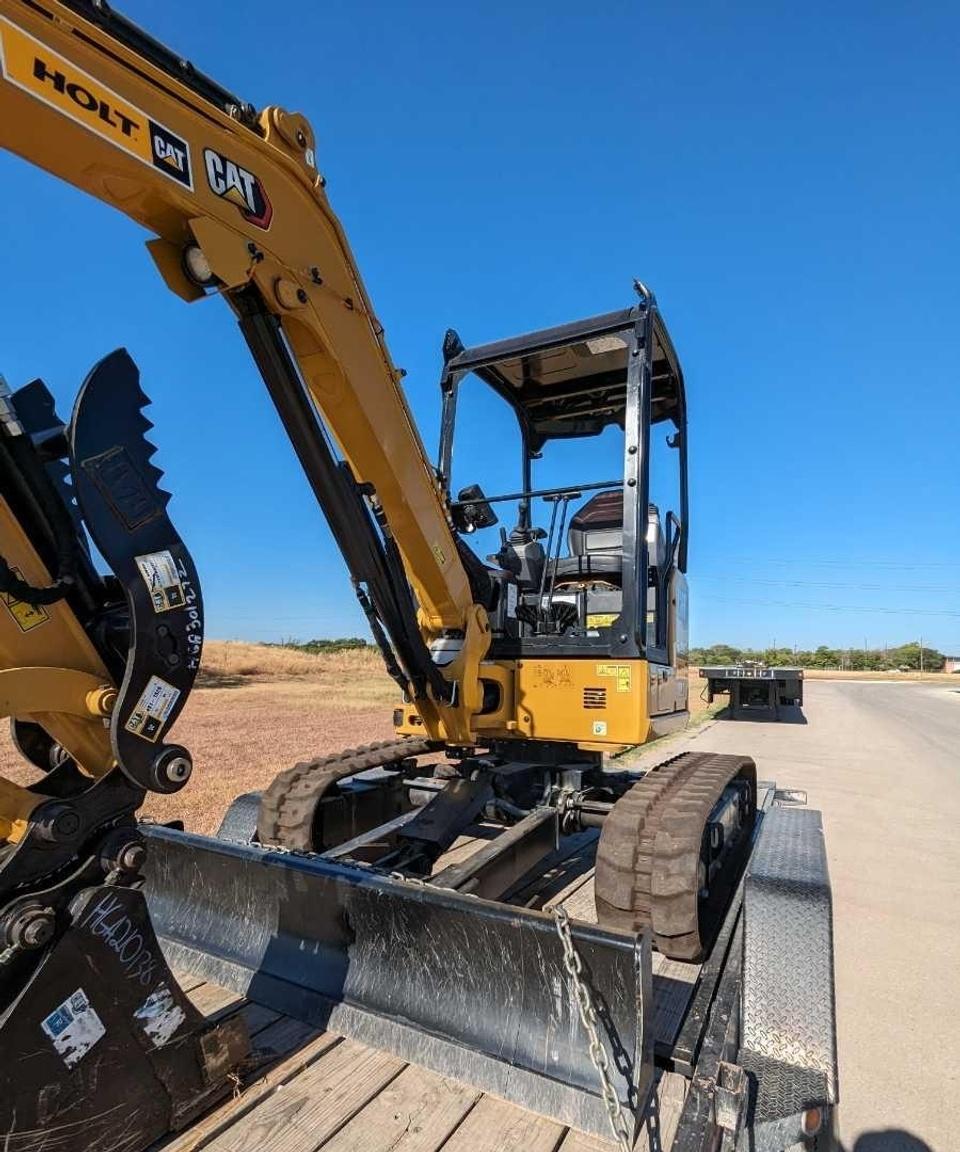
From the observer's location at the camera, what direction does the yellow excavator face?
facing the viewer and to the left of the viewer

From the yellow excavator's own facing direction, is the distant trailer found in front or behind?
behind
